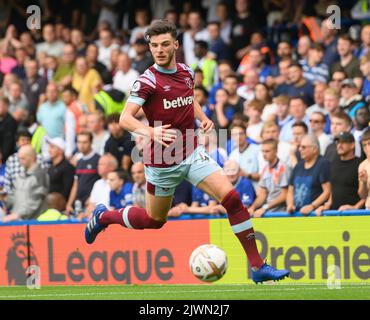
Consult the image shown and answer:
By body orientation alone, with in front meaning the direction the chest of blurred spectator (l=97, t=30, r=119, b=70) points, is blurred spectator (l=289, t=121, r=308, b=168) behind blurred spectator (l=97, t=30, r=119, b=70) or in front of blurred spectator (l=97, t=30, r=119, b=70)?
in front

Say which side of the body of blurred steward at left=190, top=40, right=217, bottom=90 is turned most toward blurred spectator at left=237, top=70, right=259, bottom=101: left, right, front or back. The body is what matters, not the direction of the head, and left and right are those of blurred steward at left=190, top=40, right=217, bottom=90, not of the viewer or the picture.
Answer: left

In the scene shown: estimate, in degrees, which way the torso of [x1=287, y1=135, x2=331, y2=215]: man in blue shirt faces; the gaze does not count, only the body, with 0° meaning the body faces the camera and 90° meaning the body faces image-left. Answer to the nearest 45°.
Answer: approximately 45°

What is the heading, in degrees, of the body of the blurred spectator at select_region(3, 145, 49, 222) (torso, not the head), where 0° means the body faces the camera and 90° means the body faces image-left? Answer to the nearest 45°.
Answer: approximately 45°

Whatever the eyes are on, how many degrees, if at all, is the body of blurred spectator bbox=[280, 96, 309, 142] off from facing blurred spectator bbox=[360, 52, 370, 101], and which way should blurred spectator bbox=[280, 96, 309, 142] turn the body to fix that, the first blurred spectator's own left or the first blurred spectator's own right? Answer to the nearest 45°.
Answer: approximately 90° to the first blurred spectator's own left

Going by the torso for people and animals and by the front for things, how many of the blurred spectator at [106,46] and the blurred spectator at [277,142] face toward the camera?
2

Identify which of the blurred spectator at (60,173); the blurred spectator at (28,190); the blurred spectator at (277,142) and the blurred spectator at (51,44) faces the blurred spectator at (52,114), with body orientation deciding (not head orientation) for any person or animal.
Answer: the blurred spectator at (51,44)
